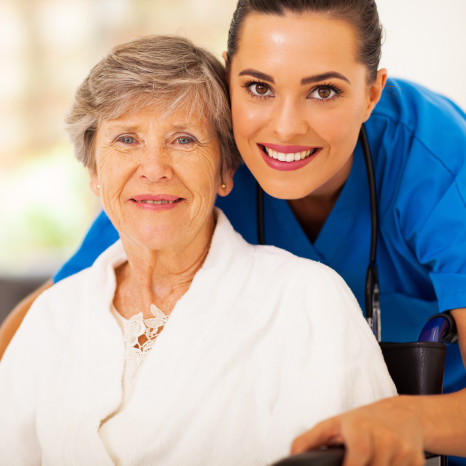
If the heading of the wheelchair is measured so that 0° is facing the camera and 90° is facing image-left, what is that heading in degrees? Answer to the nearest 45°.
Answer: approximately 45°

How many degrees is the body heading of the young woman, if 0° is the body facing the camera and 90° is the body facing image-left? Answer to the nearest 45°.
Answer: approximately 45°
